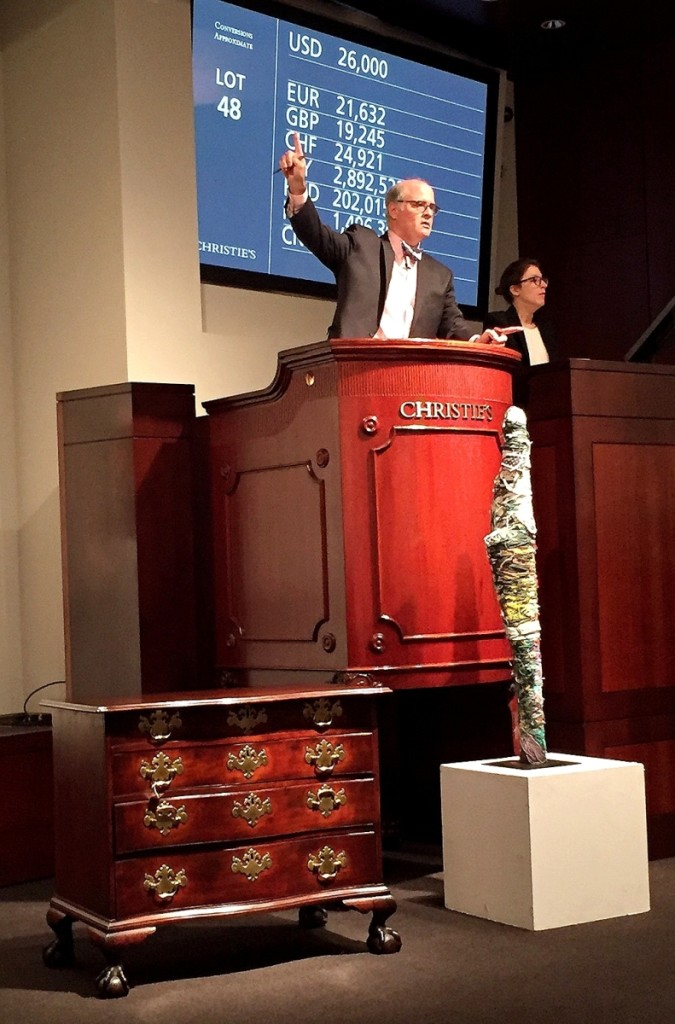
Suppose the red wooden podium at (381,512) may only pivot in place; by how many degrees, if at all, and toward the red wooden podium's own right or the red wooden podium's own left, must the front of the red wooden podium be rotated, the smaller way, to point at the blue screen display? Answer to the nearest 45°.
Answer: approximately 135° to the red wooden podium's own left

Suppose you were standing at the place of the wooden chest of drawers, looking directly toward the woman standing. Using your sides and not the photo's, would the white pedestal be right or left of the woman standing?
right

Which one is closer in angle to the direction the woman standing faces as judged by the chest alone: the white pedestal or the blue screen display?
the white pedestal

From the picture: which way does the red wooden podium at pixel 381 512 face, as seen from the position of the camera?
facing the viewer and to the right of the viewer

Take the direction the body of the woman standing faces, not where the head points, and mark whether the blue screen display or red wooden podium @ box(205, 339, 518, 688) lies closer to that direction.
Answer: the red wooden podium

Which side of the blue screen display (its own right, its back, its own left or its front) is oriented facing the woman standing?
front

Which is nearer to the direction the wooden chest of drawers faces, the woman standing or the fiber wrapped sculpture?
the fiber wrapped sculpture

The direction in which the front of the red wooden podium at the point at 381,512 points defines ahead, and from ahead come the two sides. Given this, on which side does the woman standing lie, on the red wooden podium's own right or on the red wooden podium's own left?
on the red wooden podium's own left

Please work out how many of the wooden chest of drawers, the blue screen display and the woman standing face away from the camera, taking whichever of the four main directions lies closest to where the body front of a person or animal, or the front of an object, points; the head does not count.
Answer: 0
